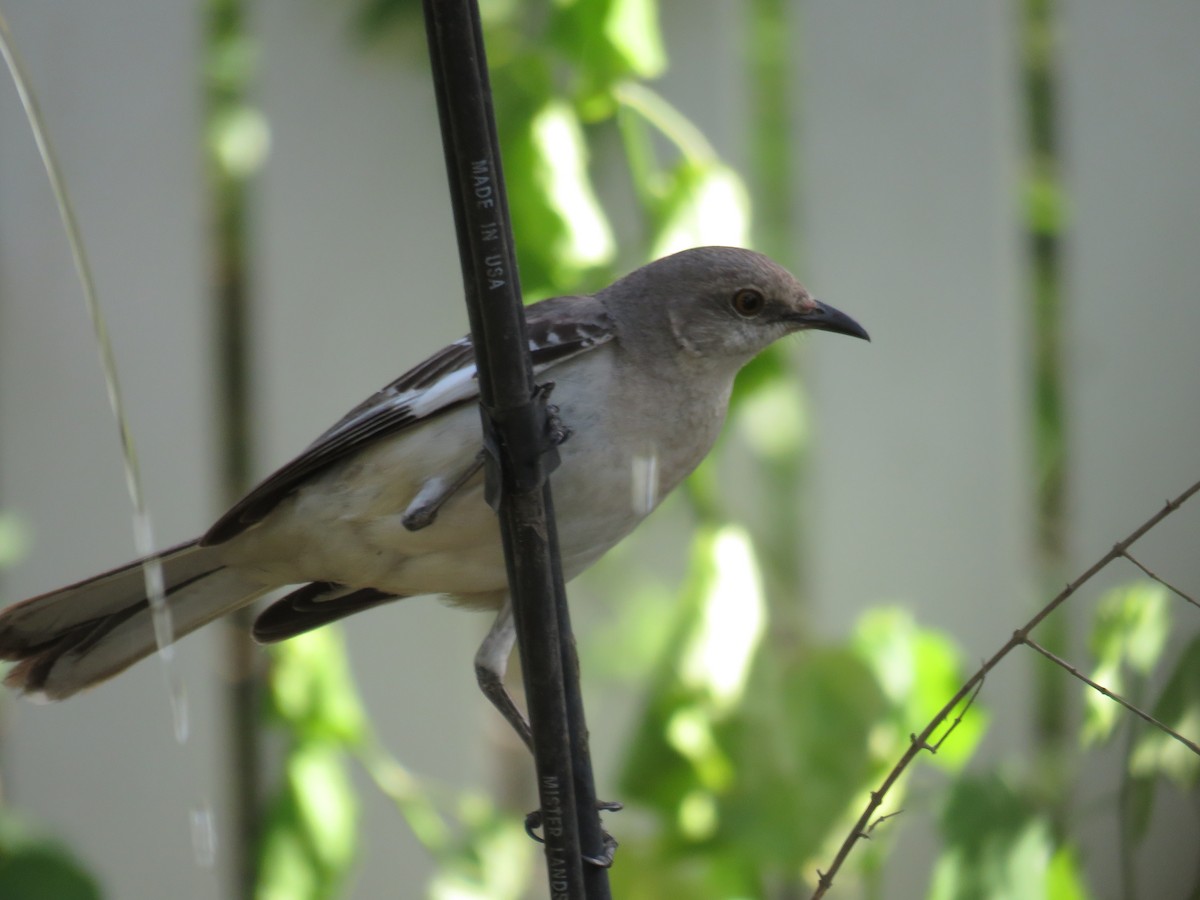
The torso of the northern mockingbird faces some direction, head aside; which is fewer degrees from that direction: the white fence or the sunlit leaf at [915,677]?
the sunlit leaf

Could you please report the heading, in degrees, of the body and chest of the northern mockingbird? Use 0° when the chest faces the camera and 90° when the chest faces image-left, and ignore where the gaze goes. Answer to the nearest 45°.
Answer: approximately 270°

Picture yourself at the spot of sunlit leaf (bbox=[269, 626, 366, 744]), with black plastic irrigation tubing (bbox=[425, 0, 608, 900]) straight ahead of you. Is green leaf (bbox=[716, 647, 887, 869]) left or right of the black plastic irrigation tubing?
left
